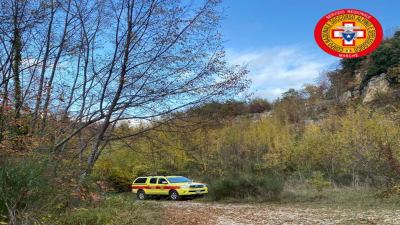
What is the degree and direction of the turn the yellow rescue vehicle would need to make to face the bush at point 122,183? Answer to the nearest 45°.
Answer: approximately 180°

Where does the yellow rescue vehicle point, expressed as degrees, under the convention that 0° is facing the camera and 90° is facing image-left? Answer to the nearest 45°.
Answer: approximately 315°

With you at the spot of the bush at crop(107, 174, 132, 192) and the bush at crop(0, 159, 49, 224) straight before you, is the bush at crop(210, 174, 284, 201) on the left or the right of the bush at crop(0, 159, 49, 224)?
left

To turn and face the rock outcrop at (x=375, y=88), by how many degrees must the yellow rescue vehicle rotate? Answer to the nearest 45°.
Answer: approximately 90° to its left
